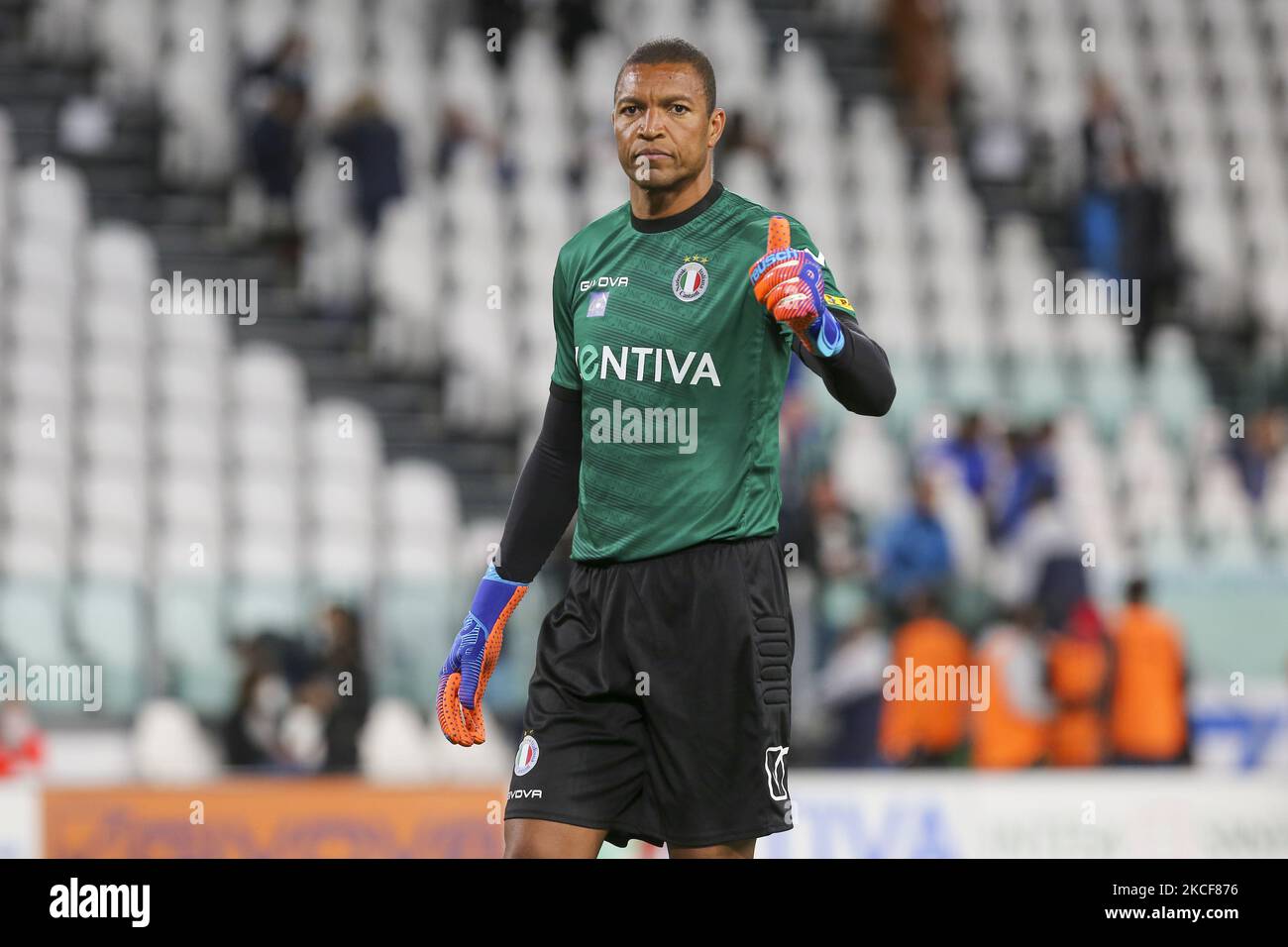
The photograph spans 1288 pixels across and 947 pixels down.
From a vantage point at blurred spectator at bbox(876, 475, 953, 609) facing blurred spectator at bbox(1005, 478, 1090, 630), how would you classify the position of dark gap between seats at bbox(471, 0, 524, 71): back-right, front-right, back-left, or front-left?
back-left

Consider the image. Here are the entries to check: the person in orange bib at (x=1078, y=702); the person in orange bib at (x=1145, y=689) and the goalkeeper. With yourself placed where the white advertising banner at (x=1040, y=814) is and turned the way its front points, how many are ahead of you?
1

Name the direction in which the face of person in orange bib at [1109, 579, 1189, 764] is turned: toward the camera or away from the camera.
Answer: away from the camera

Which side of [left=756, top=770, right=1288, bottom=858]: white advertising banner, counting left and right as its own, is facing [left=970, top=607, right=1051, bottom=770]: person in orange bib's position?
back

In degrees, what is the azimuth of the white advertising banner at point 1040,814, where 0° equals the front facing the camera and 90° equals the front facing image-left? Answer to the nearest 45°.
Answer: approximately 0°

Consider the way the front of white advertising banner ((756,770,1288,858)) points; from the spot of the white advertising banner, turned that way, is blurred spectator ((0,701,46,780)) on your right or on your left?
on your right

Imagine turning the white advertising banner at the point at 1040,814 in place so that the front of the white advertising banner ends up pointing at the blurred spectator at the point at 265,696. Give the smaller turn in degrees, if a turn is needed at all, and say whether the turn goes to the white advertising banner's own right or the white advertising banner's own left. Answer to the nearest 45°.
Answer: approximately 90° to the white advertising banner's own right

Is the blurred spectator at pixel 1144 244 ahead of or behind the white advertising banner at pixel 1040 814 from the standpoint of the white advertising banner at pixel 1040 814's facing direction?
behind

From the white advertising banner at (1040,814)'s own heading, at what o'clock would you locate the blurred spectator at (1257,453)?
The blurred spectator is roughly at 7 o'clock from the white advertising banner.
